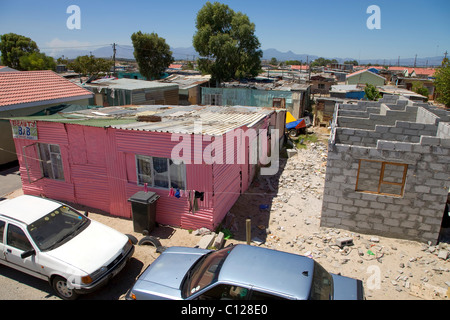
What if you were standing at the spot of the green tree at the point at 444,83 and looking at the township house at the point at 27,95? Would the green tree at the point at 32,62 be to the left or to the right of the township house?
right

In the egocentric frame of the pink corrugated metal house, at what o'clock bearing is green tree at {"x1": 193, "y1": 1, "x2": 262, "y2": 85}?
The green tree is roughly at 5 o'clock from the pink corrugated metal house.

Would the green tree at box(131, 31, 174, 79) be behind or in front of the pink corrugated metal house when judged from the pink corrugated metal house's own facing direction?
behind

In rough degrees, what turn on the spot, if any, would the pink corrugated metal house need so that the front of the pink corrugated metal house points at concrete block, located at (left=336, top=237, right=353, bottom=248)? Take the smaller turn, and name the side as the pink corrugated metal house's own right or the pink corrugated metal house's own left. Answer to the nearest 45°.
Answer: approximately 90° to the pink corrugated metal house's own left

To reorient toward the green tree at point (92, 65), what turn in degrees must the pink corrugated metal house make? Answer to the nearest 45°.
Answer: approximately 135° to its right

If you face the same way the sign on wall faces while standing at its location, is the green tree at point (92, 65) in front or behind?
behind

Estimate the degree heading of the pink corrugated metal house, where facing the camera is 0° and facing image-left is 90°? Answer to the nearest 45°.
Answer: approximately 45°

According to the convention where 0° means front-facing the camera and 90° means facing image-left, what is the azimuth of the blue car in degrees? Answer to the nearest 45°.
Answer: approximately 90°

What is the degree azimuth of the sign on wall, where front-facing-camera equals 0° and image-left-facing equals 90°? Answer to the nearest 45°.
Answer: approximately 0°

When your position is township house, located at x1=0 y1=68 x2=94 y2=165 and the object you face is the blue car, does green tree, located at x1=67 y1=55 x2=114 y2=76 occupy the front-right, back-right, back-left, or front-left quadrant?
back-left

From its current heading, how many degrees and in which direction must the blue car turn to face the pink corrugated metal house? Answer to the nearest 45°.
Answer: approximately 45° to its right

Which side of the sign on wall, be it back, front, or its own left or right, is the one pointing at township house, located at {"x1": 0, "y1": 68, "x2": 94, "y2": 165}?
back

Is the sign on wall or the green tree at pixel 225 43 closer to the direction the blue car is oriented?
the sign on wall

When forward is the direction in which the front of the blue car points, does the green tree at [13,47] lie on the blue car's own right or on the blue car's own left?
on the blue car's own right
